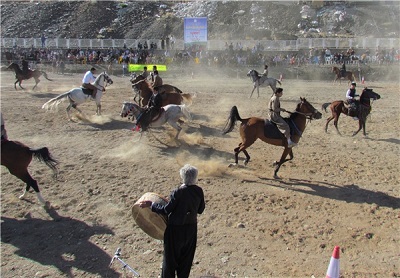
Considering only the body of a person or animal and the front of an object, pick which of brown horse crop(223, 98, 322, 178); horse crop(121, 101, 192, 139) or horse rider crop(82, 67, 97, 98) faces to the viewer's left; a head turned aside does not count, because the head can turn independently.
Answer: the horse

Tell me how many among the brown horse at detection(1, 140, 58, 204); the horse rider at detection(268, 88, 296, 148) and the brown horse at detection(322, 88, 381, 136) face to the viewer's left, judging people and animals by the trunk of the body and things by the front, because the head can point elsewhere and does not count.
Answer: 1

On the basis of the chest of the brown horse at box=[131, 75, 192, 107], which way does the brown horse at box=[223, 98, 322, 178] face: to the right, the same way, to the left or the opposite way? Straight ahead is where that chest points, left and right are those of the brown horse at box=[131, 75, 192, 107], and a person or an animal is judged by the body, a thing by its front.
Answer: the opposite way

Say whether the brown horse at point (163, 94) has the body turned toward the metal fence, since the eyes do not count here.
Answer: no

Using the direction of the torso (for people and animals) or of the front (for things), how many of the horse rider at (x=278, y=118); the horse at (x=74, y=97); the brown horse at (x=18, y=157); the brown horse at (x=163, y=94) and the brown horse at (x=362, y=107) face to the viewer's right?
3

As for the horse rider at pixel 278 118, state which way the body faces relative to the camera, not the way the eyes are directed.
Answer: to the viewer's right

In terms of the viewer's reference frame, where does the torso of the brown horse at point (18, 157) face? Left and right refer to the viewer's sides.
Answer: facing to the left of the viewer

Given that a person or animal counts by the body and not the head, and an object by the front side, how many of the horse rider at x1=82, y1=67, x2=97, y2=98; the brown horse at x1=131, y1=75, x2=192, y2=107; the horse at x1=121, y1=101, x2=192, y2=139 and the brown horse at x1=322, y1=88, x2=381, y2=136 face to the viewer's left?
2

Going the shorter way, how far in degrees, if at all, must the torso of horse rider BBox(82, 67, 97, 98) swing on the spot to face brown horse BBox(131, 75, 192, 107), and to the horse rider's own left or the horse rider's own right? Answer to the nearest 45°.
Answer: approximately 45° to the horse rider's own right

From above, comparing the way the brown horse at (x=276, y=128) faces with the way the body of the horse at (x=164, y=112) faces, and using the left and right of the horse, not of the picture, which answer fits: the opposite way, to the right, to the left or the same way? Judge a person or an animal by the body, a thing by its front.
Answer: the opposite way

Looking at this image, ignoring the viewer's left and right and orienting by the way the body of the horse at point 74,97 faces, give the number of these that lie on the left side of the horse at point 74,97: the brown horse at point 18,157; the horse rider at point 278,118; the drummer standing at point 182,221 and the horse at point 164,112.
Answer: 0

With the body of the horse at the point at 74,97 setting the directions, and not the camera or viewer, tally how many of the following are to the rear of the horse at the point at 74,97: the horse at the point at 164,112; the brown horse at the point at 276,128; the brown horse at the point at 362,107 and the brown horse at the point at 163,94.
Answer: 0

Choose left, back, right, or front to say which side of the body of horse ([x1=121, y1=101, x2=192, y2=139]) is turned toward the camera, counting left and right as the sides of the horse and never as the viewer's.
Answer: left

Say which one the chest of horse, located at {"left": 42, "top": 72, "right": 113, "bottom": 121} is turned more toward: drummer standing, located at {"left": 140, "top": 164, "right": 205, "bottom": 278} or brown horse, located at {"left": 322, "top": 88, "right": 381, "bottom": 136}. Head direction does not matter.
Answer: the brown horse

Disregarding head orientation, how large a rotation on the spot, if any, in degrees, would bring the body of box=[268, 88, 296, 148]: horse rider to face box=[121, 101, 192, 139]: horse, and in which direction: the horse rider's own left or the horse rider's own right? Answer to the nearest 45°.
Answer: approximately 135° to the horse rider's own left

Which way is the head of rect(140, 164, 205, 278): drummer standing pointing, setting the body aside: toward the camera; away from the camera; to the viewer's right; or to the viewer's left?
away from the camera

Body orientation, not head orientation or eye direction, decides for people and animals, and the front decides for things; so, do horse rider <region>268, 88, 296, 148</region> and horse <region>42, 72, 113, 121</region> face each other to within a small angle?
no

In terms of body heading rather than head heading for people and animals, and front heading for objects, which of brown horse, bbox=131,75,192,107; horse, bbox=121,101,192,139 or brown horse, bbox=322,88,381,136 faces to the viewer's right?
brown horse, bbox=322,88,381,136

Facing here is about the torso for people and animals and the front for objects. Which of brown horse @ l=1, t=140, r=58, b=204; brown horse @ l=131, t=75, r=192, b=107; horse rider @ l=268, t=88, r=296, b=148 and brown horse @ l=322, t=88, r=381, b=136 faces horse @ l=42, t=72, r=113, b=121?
brown horse @ l=131, t=75, r=192, b=107
